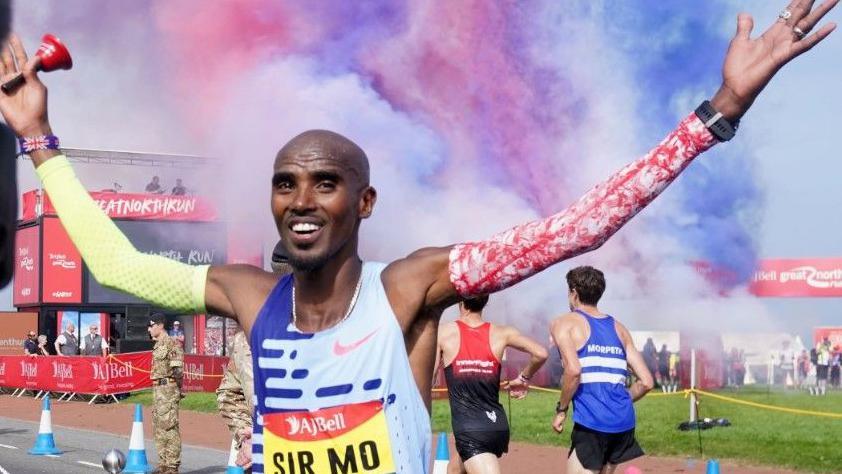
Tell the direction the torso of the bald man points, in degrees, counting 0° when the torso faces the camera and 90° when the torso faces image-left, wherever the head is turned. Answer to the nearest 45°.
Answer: approximately 45°

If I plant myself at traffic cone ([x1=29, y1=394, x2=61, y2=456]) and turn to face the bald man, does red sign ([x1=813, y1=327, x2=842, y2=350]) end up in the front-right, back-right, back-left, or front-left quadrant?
back-left

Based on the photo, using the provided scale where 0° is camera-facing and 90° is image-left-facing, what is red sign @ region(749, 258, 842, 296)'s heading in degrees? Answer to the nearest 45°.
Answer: approximately 0°

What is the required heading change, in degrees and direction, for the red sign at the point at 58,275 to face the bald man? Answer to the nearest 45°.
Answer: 0° — it already faces them

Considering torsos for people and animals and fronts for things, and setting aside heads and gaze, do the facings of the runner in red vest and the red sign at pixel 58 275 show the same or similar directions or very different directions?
very different directions

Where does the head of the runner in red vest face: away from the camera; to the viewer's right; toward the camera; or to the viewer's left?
away from the camera

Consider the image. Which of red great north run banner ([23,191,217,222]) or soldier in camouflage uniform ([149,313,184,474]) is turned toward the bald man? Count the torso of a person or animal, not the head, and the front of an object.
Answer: the red great north run banner

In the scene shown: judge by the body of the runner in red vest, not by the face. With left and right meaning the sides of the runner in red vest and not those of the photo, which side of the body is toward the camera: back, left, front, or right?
back

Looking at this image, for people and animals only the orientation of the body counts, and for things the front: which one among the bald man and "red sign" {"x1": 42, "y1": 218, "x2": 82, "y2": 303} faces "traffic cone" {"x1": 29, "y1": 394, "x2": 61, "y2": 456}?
the red sign
